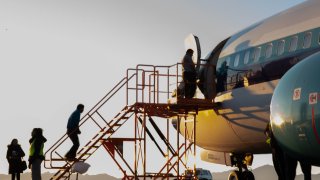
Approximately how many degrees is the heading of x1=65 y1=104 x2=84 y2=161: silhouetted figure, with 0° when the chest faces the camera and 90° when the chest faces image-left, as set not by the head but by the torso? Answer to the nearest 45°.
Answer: approximately 270°

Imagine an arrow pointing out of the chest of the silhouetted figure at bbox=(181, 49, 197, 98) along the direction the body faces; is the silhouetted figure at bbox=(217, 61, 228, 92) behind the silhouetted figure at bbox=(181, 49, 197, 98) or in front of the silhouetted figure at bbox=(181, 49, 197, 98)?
in front

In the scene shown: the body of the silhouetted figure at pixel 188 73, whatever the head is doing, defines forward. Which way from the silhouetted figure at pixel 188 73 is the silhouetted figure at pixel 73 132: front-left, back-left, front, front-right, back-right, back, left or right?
back

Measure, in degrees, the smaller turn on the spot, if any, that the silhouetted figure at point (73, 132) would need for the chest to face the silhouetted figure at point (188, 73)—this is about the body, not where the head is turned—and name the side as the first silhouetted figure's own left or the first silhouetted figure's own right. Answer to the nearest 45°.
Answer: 0° — they already face them

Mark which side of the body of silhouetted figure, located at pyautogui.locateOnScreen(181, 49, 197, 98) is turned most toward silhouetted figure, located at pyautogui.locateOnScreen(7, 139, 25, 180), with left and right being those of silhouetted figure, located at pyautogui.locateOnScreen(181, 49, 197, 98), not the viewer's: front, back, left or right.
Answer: back

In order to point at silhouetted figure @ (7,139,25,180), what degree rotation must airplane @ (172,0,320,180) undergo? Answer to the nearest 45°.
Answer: approximately 45° to its left
